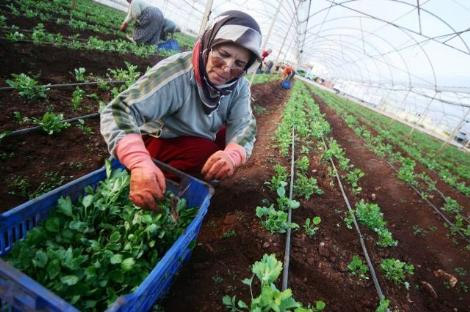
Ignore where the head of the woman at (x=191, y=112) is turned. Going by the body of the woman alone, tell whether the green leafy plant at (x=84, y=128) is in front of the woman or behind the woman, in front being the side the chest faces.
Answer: behind

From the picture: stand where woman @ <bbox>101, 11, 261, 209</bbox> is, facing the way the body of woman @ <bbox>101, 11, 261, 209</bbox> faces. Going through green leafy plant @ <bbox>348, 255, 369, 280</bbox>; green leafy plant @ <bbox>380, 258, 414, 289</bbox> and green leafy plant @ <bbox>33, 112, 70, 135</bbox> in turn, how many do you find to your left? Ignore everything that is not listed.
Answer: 2

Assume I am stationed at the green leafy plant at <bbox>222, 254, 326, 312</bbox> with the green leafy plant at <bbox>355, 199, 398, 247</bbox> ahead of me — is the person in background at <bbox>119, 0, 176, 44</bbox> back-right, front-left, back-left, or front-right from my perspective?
front-left

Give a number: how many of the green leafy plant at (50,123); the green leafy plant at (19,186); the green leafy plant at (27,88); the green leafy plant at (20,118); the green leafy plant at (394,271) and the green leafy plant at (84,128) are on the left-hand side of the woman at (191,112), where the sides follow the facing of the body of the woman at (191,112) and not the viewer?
1

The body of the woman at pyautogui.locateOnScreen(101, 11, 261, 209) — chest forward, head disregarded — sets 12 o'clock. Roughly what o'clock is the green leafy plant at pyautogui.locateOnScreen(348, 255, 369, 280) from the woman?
The green leafy plant is roughly at 9 o'clock from the woman.

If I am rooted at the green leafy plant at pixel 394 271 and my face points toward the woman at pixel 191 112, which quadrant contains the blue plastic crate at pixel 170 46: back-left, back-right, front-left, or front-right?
front-right

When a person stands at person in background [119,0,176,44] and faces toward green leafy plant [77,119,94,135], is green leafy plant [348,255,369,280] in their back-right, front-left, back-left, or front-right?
front-left

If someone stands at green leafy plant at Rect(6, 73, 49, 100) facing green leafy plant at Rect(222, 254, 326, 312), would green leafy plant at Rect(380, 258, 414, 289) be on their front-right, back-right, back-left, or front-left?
front-left

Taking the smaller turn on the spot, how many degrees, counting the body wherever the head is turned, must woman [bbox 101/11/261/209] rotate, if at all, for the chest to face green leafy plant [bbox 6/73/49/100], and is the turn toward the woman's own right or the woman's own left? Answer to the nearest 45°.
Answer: approximately 135° to the woman's own right

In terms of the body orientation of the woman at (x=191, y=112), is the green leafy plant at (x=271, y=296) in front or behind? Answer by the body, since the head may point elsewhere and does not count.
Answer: in front

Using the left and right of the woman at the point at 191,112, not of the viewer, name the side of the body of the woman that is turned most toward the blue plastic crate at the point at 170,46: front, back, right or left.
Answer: back

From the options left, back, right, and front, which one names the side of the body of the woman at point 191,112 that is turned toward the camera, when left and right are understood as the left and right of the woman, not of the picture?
front

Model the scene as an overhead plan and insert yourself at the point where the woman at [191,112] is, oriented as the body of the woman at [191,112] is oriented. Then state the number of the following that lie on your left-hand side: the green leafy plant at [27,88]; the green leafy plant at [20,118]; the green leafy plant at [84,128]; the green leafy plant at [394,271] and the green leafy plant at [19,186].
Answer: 1

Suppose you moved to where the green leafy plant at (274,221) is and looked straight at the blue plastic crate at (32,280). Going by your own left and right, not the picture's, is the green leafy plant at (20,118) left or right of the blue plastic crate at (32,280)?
right

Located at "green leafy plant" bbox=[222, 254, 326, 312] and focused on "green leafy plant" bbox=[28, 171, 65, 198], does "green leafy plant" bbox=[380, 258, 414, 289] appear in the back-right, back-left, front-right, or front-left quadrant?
back-right

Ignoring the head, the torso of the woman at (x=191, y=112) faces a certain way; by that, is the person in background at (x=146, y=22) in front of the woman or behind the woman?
behind

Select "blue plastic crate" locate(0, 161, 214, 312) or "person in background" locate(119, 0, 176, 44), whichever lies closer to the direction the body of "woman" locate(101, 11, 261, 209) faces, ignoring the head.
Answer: the blue plastic crate

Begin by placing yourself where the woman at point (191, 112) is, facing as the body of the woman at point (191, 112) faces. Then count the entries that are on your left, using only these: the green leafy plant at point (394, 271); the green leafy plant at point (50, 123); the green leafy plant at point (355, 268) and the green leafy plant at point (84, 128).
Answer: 2
